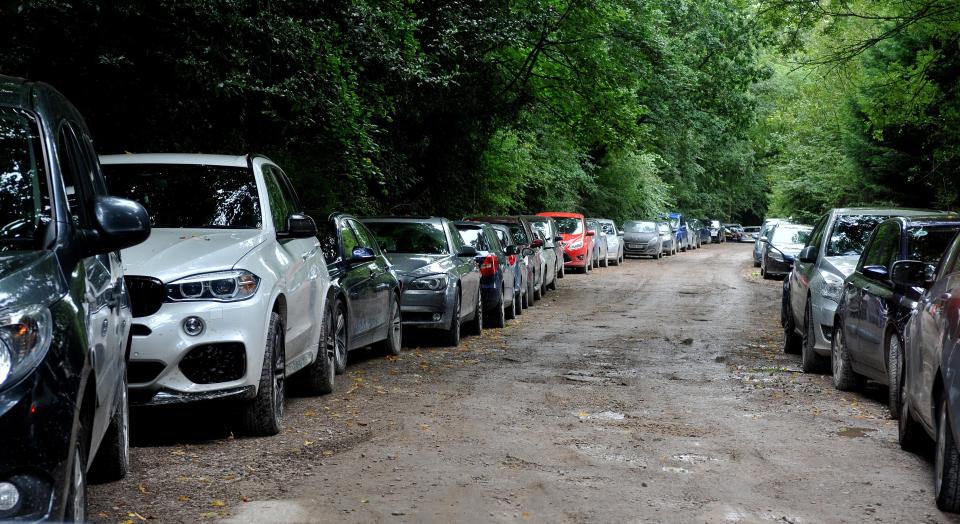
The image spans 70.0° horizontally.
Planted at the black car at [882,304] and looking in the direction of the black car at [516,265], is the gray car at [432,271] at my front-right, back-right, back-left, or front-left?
front-left

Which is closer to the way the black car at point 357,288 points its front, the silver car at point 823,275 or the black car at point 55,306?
the black car

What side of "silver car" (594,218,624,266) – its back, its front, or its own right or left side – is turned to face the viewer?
front

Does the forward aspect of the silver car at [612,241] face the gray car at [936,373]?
yes

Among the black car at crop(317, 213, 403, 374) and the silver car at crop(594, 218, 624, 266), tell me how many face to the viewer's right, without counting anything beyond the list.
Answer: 0

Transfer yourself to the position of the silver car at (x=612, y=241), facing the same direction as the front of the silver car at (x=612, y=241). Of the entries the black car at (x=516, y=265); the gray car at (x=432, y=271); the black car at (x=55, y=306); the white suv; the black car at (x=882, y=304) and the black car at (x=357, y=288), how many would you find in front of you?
6

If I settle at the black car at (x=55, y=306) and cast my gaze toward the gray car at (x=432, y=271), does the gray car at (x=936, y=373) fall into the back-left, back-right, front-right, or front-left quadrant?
front-right

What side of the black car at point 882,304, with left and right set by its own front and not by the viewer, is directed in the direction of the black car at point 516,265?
back

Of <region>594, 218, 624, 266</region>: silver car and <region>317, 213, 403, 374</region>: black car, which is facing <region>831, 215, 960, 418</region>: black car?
the silver car

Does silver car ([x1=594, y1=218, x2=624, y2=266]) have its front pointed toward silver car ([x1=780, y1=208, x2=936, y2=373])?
yes

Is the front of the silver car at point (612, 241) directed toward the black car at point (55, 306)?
yes

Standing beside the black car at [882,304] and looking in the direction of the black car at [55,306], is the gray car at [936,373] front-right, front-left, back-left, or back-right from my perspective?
front-left

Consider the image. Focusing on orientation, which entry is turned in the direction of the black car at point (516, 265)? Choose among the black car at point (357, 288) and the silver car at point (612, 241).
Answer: the silver car

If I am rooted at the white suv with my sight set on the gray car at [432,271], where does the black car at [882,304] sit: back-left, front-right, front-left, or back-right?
front-right

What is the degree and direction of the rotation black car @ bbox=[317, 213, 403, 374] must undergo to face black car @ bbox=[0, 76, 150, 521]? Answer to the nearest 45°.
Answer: approximately 45° to its left
